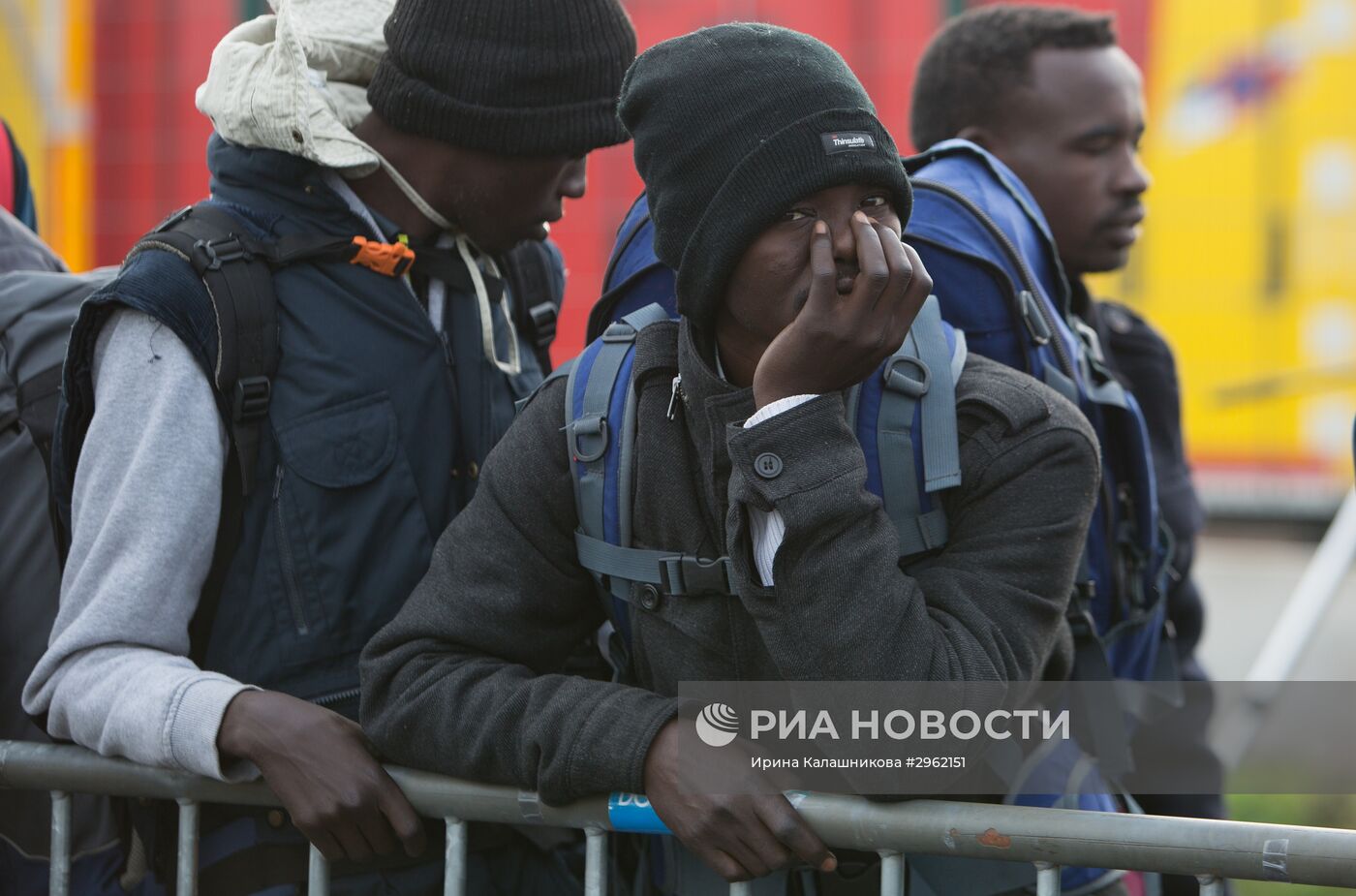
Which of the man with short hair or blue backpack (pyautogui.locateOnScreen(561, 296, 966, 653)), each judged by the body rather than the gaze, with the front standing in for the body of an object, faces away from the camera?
the blue backpack

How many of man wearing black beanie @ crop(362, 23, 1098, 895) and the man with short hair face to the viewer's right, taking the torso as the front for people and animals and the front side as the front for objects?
1

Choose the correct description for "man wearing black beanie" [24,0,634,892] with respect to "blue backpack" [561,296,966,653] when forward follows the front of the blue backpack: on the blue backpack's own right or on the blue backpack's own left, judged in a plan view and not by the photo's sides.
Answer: on the blue backpack's own left

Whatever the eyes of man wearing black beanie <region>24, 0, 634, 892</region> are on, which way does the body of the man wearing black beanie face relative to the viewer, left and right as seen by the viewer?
facing the viewer and to the right of the viewer

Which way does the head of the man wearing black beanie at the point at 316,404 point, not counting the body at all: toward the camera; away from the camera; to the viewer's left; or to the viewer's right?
to the viewer's right

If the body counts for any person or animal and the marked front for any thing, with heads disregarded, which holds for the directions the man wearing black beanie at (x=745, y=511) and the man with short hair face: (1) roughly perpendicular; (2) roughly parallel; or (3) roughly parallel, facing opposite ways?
roughly perpendicular

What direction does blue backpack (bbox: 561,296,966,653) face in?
away from the camera

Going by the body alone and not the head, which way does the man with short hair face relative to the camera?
to the viewer's right
